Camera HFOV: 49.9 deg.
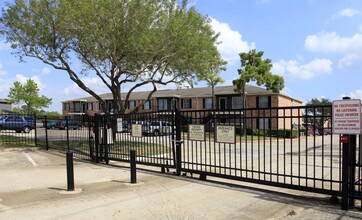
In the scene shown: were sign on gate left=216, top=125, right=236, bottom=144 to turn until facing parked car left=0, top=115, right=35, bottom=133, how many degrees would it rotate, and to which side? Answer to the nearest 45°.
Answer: approximately 135° to its right

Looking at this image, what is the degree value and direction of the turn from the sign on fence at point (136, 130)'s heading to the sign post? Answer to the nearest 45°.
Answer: approximately 45° to its left

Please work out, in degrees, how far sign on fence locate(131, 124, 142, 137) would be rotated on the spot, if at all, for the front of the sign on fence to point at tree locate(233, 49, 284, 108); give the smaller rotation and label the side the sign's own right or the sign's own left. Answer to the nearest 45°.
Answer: approximately 135° to the sign's own left

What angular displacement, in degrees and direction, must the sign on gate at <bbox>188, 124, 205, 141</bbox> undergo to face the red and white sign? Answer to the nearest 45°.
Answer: approximately 45° to its left

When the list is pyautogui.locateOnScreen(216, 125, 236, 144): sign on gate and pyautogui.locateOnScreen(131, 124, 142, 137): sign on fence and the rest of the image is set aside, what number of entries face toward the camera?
2

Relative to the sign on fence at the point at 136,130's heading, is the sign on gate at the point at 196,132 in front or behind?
in front

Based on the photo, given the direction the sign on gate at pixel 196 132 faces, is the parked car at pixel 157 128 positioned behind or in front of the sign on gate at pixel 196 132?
behind

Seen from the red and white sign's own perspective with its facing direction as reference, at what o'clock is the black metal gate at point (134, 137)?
The black metal gate is roughly at 4 o'clock from the red and white sign.

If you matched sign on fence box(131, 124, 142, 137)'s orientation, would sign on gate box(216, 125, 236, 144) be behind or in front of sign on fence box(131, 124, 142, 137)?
in front

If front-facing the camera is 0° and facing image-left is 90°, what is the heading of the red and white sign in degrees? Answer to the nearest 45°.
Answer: approximately 0°

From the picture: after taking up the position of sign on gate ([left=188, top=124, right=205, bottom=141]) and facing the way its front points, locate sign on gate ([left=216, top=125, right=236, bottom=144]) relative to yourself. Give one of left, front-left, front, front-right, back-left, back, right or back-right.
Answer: front-left

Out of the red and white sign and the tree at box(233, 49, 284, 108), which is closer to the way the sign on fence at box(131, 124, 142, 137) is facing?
the red and white sign
